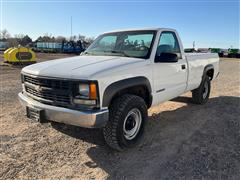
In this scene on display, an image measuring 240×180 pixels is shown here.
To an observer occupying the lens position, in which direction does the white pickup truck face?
facing the viewer and to the left of the viewer

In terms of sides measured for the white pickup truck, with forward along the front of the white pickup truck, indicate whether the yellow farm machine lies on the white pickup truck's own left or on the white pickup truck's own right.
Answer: on the white pickup truck's own right
